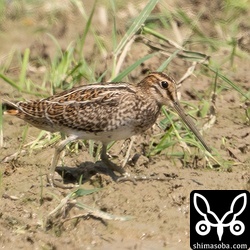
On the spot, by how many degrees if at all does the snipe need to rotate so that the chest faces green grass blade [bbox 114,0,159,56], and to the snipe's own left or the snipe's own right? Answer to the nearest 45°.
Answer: approximately 90° to the snipe's own left

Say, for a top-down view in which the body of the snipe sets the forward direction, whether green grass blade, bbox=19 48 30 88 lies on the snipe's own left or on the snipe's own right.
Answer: on the snipe's own left

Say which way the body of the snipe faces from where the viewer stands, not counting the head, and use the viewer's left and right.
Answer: facing to the right of the viewer
